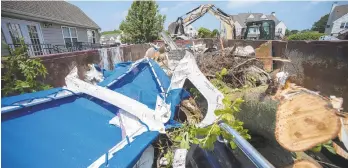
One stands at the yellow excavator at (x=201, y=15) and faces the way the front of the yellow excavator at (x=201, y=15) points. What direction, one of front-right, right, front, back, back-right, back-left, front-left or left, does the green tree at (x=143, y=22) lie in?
front-right

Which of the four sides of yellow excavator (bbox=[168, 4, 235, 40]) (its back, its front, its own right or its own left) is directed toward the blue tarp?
left

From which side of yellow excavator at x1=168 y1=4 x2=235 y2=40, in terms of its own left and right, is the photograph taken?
left

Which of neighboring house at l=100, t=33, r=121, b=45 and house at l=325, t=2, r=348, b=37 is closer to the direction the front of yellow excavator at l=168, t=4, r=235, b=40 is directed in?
the neighboring house

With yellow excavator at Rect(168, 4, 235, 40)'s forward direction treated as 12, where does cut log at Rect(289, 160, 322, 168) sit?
The cut log is roughly at 9 o'clock from the yellow excavator.

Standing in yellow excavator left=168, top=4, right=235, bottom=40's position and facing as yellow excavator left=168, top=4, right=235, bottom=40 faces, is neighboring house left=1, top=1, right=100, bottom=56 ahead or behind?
ahead

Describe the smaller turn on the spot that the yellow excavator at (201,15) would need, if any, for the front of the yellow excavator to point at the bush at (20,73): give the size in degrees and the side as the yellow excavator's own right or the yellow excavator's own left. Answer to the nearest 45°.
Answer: approximately 90° to the yellow excavator's own left

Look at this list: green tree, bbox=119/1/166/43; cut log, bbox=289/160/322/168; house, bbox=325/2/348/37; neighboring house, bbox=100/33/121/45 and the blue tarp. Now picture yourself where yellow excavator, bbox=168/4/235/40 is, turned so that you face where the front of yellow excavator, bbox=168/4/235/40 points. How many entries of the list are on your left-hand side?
2

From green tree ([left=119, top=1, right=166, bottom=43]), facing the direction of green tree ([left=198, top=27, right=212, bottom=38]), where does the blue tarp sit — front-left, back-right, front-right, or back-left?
back-right

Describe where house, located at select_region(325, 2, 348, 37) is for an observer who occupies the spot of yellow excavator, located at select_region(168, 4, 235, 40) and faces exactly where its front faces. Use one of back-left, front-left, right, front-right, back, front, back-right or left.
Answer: back-right

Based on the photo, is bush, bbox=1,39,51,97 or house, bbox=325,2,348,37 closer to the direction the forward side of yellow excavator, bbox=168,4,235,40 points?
the bush

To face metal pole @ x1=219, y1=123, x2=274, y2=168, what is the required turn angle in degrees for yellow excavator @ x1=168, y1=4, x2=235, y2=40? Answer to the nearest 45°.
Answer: approximately 90° to its left
